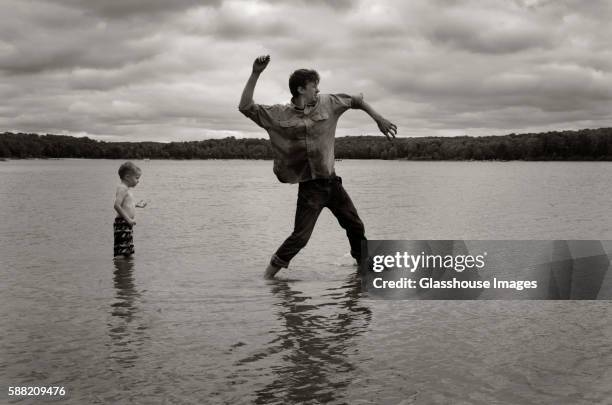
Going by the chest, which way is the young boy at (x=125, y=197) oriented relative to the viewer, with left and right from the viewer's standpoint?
facing to the right of the viewer

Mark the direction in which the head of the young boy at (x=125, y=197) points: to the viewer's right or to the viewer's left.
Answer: to the viewer's right

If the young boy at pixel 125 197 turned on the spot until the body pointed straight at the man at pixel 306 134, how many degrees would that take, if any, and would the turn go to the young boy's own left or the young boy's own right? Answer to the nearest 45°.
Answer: approximately 45° to the young boy's own right
